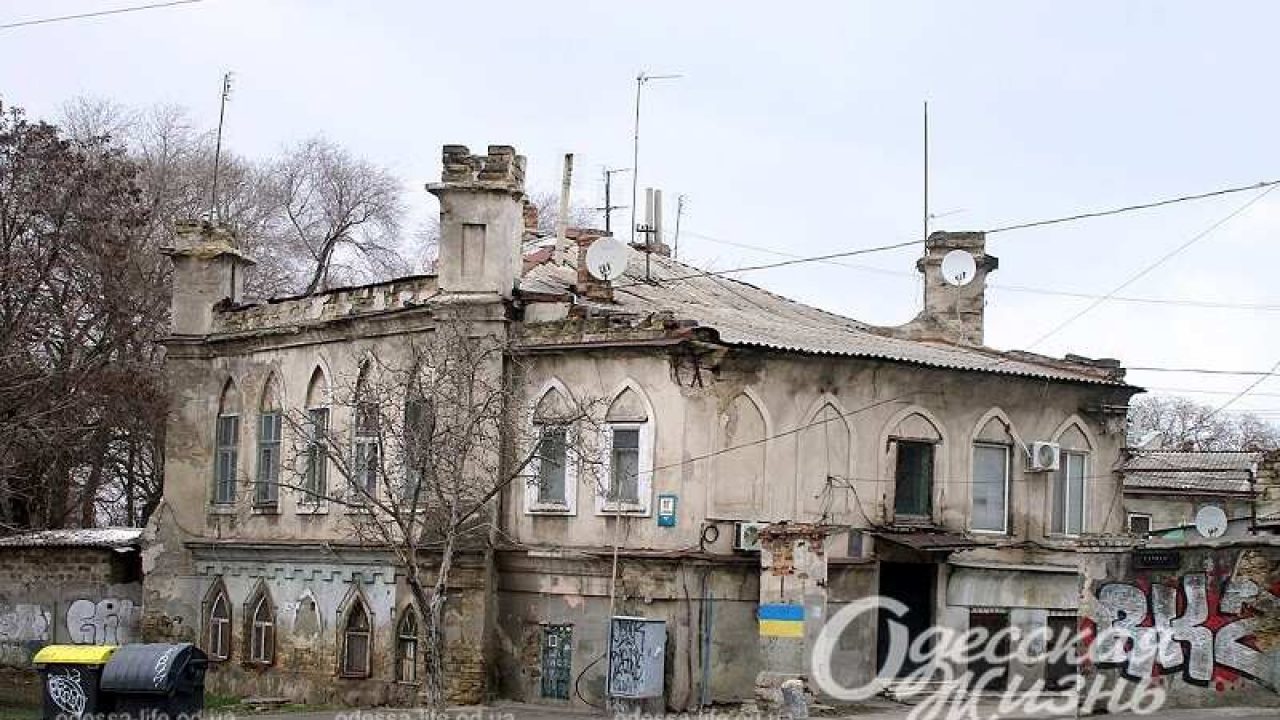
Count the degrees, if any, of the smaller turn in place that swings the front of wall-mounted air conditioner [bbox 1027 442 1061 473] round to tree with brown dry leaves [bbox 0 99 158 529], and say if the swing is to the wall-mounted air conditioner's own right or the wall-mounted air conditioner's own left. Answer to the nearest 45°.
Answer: approximately 135° to the wall-mounted air conditioner's own right

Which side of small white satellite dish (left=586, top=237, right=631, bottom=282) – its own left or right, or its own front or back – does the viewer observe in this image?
front

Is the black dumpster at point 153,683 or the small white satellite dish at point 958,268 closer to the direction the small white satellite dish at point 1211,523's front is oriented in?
the black dumpster

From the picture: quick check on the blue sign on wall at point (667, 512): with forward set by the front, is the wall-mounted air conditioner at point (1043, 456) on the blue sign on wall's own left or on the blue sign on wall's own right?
on the blue sign on wall's own left

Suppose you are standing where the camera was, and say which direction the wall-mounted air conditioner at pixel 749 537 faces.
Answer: facing the viewer and to the right of the viewer

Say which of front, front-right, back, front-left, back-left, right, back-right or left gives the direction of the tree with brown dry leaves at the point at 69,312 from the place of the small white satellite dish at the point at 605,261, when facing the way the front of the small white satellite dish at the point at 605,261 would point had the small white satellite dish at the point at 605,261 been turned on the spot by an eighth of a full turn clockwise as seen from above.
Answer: right

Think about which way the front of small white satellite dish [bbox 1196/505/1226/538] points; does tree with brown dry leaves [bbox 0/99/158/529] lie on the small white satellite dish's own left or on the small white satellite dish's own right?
on the small white satellite dish's own right

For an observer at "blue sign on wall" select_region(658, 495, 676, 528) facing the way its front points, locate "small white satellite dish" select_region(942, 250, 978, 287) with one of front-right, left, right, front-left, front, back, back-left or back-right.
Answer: back-left

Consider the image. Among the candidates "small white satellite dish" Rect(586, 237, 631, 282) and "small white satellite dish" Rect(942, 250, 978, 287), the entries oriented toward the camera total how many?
2

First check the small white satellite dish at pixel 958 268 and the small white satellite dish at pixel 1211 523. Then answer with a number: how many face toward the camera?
2

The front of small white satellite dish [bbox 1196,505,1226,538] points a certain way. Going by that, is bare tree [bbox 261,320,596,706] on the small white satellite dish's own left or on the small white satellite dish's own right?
on the small white satellite dish's own right

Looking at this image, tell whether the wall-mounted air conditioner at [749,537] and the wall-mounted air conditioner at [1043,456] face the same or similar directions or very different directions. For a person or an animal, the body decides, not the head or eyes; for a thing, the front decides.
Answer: same or similar directions

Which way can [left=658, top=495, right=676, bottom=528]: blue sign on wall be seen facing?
toward the camera

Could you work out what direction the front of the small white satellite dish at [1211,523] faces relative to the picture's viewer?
facing the viewer
